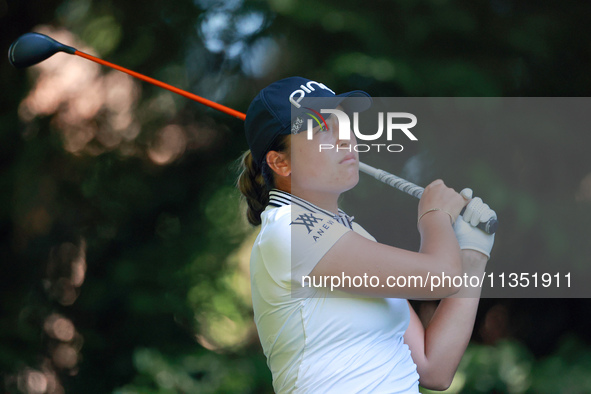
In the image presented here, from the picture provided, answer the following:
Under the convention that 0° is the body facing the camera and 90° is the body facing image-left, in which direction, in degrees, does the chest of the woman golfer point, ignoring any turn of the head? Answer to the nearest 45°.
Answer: approximately 270°
